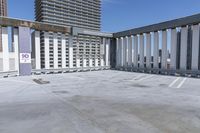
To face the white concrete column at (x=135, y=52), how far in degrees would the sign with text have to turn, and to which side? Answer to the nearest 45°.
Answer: approximately 90° to its left

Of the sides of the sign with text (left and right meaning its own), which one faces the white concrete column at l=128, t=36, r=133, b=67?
left

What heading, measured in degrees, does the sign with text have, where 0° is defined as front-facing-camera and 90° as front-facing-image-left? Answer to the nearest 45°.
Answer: approximately 0°

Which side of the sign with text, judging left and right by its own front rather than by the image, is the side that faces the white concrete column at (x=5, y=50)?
right

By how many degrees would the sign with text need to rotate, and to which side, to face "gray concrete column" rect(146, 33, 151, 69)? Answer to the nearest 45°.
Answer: approximately 90° to its left

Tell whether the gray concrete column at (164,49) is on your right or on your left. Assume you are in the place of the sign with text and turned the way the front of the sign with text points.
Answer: on your left

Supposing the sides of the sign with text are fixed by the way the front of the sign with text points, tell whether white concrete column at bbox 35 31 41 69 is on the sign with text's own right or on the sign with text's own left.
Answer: on the sign with text's own left
